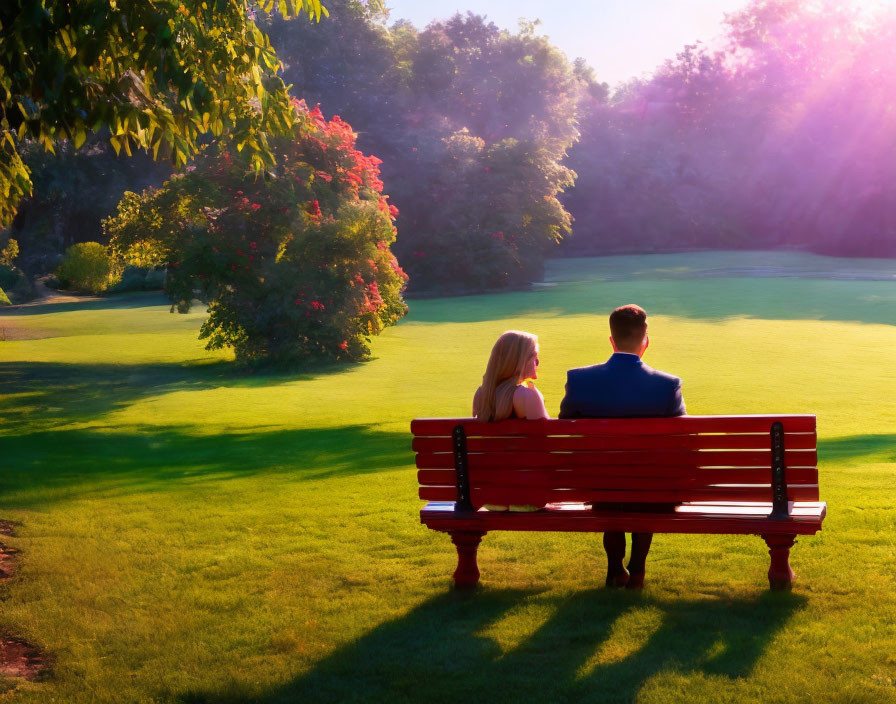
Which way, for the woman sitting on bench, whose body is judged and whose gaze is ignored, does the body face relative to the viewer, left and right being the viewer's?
facing away from the viewer and to the right of the viewer

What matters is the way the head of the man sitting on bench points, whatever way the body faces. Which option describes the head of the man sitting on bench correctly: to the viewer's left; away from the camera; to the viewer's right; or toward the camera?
away from the camera

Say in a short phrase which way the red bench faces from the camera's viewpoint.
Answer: facing away from the viewer

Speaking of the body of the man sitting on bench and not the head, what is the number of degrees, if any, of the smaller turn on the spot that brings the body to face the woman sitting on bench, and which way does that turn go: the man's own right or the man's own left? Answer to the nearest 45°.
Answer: approximately 90° to the man's own left

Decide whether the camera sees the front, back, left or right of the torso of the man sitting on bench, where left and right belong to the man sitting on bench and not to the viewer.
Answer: back

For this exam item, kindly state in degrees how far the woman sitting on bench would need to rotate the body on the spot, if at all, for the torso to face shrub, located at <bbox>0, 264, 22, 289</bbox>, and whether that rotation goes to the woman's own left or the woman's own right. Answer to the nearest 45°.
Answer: approximately 90° to the woman's own left

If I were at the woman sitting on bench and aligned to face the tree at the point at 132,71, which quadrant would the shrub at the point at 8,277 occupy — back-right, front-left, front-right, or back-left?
front-right
